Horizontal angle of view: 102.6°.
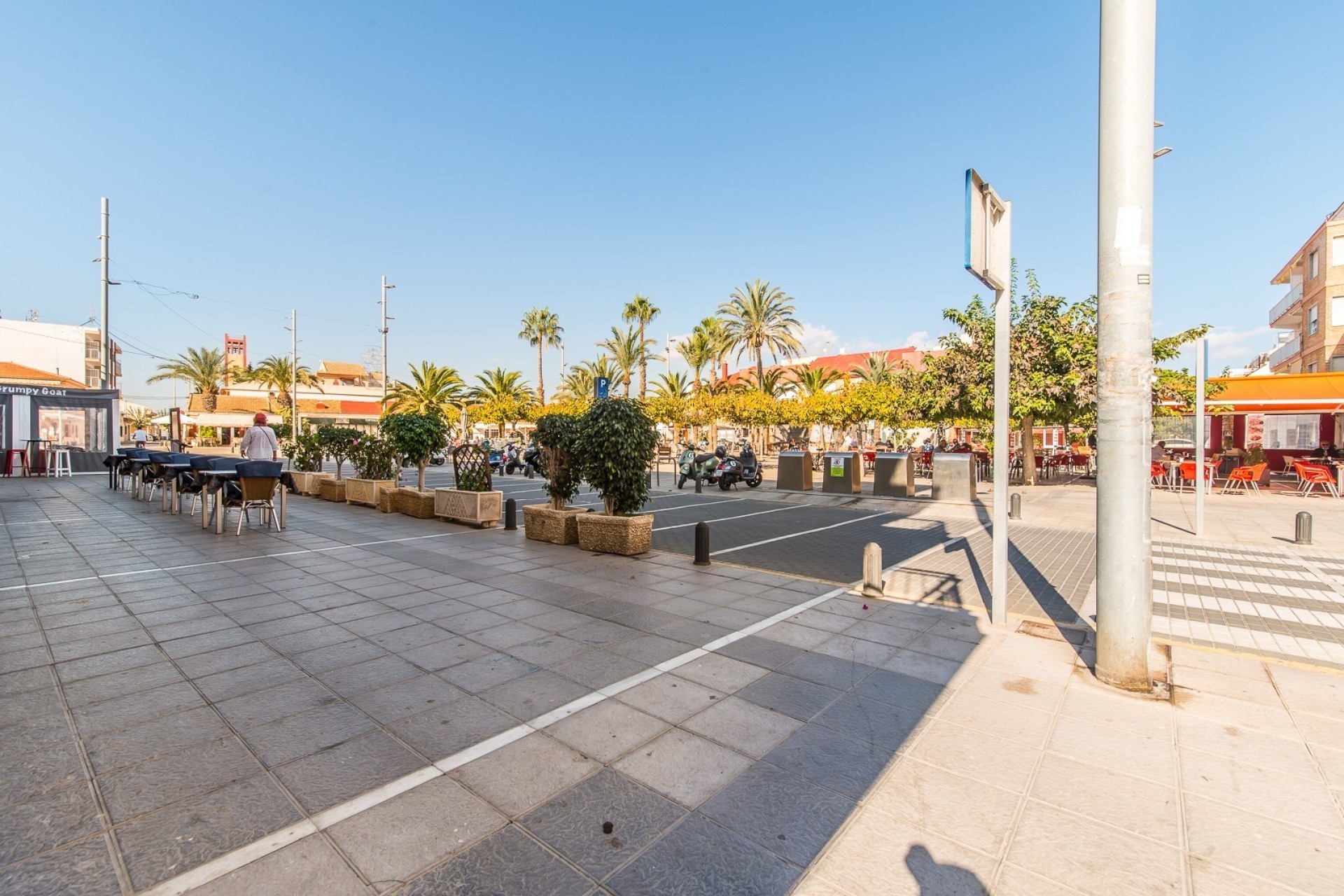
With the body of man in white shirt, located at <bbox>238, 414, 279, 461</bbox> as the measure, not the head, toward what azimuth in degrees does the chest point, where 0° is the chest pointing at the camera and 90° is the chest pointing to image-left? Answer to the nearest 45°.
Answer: approximately 180°

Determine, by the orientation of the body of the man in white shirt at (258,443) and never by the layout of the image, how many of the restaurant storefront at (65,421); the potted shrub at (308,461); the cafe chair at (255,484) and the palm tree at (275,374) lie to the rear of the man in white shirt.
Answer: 1

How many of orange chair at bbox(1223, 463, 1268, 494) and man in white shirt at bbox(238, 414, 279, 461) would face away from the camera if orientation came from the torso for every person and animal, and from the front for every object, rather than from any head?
1

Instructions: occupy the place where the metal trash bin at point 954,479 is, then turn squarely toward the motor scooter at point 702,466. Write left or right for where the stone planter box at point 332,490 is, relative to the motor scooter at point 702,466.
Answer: left

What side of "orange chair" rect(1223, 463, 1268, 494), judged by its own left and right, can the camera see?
left

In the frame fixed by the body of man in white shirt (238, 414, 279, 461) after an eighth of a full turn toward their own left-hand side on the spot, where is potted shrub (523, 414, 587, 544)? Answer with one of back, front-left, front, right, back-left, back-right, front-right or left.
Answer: back

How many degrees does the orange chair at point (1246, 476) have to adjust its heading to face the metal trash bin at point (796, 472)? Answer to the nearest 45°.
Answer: approximately 45° to its left

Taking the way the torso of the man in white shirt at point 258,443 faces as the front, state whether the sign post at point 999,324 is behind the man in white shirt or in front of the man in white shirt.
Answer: behind

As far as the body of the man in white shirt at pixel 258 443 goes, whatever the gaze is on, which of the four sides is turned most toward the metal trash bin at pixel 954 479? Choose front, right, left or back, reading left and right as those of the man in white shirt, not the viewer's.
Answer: right

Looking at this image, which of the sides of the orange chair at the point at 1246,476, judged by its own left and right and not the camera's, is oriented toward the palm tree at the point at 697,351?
front
